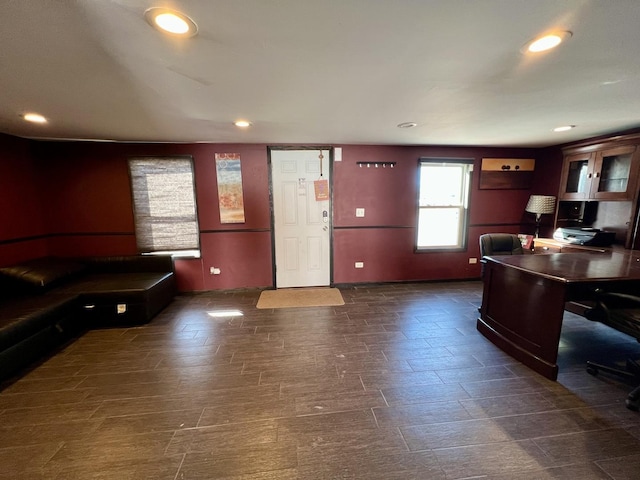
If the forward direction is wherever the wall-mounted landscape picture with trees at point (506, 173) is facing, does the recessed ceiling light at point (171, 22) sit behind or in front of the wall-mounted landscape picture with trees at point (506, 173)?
in front

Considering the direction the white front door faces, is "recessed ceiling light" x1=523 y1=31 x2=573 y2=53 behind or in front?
in front

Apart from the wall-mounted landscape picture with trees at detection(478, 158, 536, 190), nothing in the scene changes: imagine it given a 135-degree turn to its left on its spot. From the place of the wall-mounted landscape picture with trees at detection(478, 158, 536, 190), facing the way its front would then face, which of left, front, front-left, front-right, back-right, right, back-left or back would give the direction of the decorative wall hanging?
back

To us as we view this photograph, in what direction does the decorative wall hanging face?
facing the viewer

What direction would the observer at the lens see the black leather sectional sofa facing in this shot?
facing the viewer and to the right of the viewer

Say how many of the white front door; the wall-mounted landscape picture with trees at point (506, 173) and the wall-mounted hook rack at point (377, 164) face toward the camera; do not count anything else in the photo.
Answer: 3

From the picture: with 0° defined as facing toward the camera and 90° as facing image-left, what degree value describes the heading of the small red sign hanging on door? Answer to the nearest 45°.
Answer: approximately 0°

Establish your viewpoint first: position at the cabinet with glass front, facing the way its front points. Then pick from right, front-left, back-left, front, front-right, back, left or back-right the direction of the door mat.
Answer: front

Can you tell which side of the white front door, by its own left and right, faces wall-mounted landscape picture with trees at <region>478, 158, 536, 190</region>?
left

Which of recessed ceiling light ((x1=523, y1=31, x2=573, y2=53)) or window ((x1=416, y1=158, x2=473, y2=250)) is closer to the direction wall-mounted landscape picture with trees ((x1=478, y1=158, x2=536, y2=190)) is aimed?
the recessed ceiling light

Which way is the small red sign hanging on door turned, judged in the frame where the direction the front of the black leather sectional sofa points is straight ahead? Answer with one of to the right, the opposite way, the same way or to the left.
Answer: to the right

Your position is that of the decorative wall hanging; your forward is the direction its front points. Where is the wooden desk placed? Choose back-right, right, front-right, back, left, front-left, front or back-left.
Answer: front-left

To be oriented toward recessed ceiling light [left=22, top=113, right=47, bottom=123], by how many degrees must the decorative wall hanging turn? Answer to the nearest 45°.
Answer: approximately 45° to its right

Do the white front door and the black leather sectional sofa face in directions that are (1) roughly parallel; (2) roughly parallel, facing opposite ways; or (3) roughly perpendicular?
roughly perpendicular

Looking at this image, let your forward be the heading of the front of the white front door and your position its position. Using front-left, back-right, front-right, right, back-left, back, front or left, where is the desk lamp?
left

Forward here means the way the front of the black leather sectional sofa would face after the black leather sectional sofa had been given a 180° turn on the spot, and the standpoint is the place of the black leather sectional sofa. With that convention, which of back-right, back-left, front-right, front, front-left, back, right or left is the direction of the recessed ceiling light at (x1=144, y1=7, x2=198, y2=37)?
back-left

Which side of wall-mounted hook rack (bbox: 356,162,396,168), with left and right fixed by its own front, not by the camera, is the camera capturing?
front
